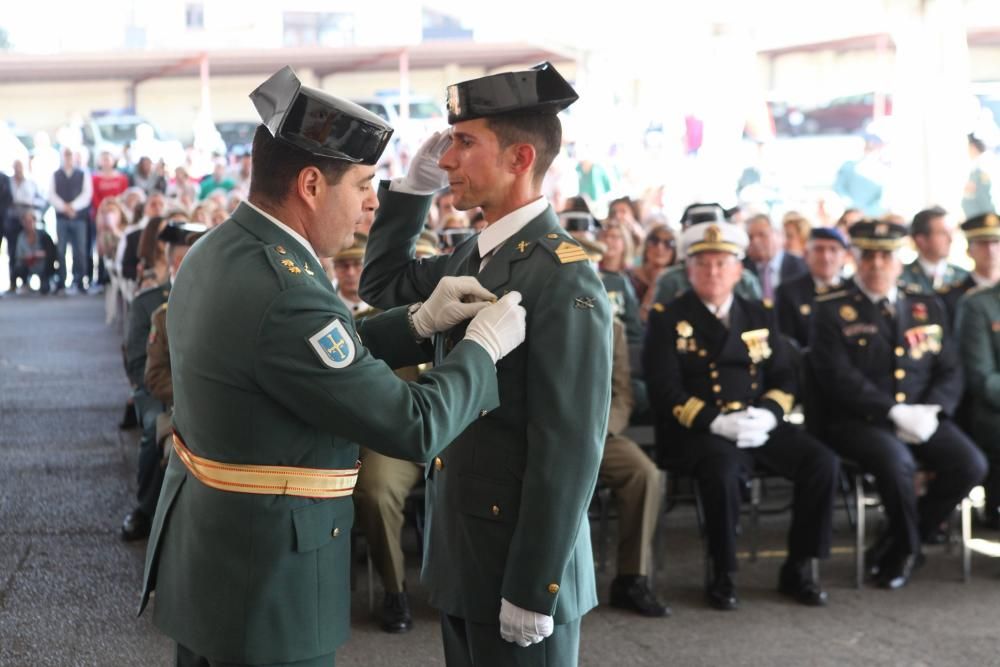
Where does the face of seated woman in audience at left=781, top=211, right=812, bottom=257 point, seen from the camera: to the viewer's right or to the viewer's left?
to the viewer's left

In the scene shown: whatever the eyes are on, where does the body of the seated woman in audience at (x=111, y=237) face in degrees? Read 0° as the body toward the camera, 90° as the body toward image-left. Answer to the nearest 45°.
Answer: approximately 315°

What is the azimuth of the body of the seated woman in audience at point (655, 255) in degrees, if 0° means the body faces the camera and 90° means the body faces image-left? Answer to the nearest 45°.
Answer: approximately 0°

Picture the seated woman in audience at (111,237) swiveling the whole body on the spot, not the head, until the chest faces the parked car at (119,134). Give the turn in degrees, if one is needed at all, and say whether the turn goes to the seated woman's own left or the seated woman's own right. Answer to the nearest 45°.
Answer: approximately 135° to the seated woman's own left

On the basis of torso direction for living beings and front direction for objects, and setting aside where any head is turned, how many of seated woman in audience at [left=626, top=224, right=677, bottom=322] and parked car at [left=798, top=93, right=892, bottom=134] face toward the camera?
1

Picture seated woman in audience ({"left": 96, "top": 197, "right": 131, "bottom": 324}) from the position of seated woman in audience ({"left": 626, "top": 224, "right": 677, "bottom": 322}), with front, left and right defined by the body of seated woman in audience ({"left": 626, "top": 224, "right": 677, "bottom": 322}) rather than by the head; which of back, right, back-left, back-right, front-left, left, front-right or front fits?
back-right

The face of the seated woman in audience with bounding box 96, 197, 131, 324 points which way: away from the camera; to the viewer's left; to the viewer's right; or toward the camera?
toward the camera

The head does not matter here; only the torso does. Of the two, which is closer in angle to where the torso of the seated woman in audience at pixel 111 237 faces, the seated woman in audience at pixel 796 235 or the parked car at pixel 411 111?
the seated woman in audience
